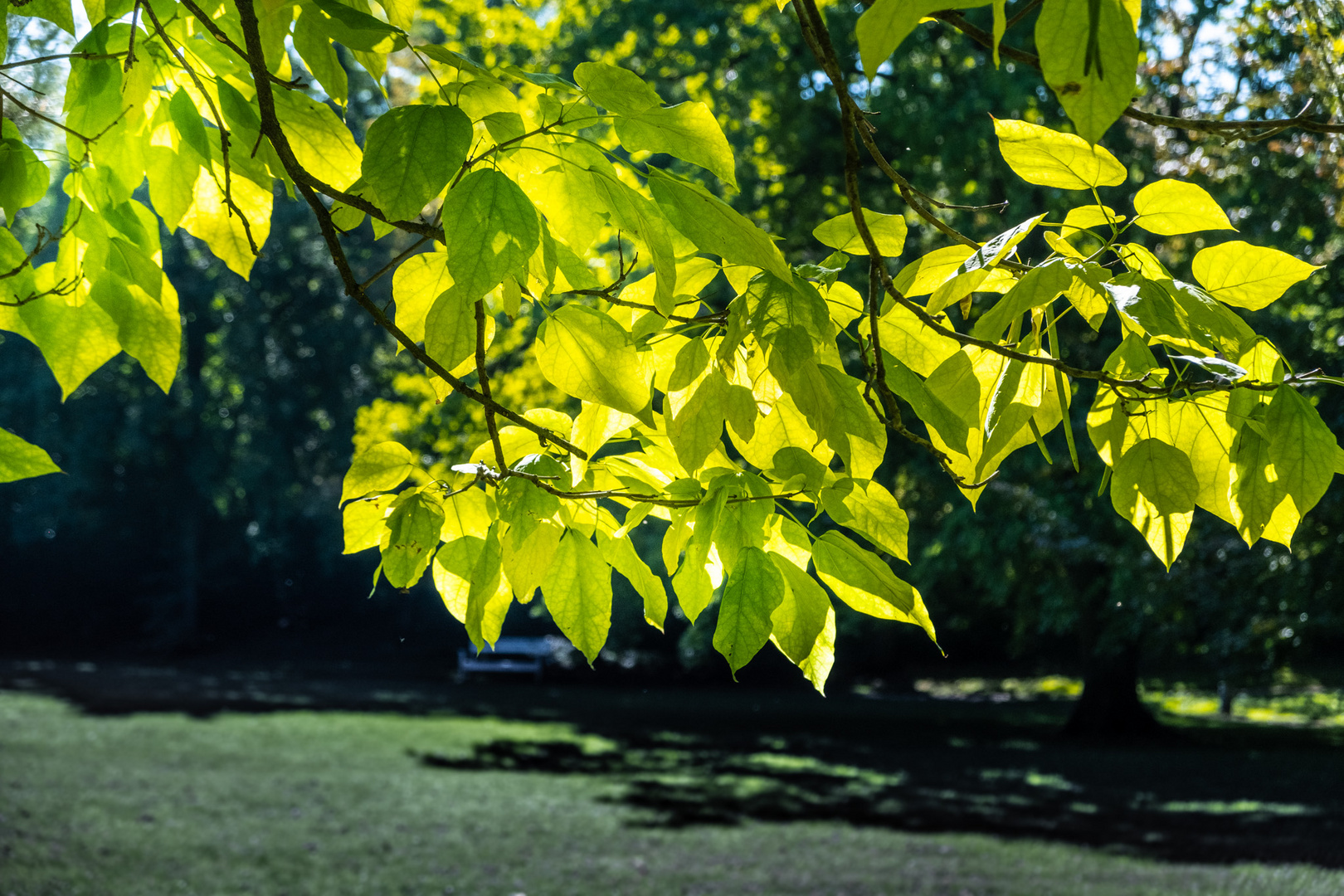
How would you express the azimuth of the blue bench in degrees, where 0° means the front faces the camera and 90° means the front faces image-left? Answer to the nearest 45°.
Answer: approximately 0°
